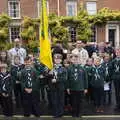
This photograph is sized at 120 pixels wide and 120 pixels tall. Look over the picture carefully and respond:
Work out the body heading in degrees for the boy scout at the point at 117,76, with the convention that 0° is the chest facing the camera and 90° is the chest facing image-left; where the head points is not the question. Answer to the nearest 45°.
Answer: approximately 0°

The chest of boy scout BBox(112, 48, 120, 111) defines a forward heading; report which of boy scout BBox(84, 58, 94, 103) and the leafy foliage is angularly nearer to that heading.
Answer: the boy scout

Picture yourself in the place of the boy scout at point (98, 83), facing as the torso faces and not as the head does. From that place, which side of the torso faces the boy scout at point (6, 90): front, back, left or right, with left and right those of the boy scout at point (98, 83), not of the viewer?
right

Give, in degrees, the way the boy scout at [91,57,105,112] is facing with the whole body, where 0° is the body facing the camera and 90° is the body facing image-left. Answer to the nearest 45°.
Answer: approximately 0°

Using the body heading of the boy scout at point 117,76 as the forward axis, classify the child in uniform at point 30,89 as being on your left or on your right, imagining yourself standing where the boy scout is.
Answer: on your right

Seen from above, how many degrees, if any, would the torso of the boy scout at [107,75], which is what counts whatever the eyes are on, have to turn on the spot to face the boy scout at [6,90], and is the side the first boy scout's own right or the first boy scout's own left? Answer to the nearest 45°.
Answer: approximately 45° to the first boy scout's own right

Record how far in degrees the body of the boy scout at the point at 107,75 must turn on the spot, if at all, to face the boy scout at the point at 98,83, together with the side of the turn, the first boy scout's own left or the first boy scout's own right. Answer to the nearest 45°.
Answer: approximately 45° to the first boy scout's own right

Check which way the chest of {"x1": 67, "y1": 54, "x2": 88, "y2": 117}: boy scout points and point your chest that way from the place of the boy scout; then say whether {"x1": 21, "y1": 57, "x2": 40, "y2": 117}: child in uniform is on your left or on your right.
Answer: on your right
